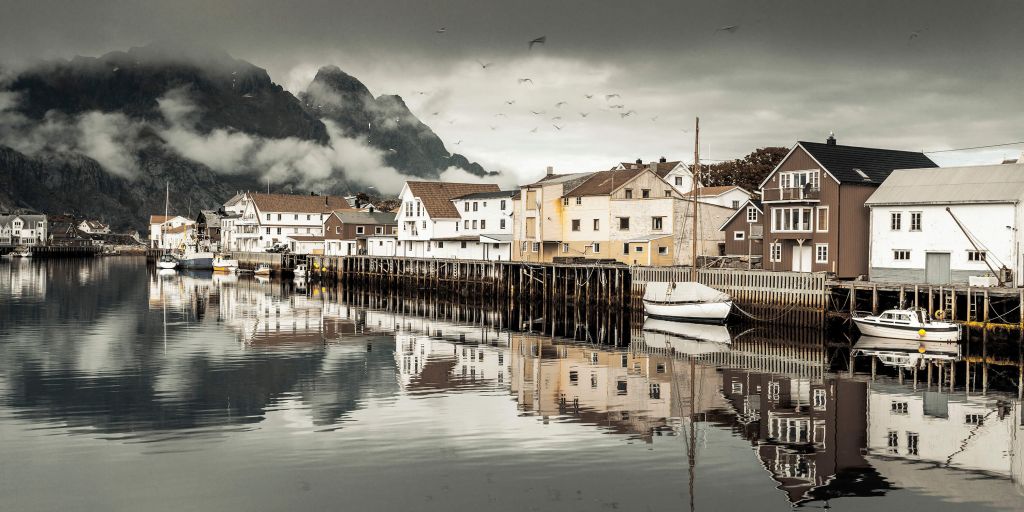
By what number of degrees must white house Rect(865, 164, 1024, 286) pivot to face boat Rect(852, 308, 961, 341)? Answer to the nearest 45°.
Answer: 0° — it already faces it

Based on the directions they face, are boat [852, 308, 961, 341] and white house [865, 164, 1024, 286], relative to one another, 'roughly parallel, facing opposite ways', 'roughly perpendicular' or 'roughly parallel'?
roughly perpendicular

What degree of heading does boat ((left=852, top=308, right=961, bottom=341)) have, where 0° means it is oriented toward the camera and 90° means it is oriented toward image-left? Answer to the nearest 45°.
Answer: approximately 90°

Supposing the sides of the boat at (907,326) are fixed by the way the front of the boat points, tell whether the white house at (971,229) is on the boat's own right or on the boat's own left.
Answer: on the boat's own right

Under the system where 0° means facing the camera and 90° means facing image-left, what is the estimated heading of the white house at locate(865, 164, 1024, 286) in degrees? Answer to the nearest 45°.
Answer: approximately 0°

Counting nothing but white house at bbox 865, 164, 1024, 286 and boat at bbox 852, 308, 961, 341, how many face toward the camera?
1

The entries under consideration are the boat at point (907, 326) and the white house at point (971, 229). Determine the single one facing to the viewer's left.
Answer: the boat
